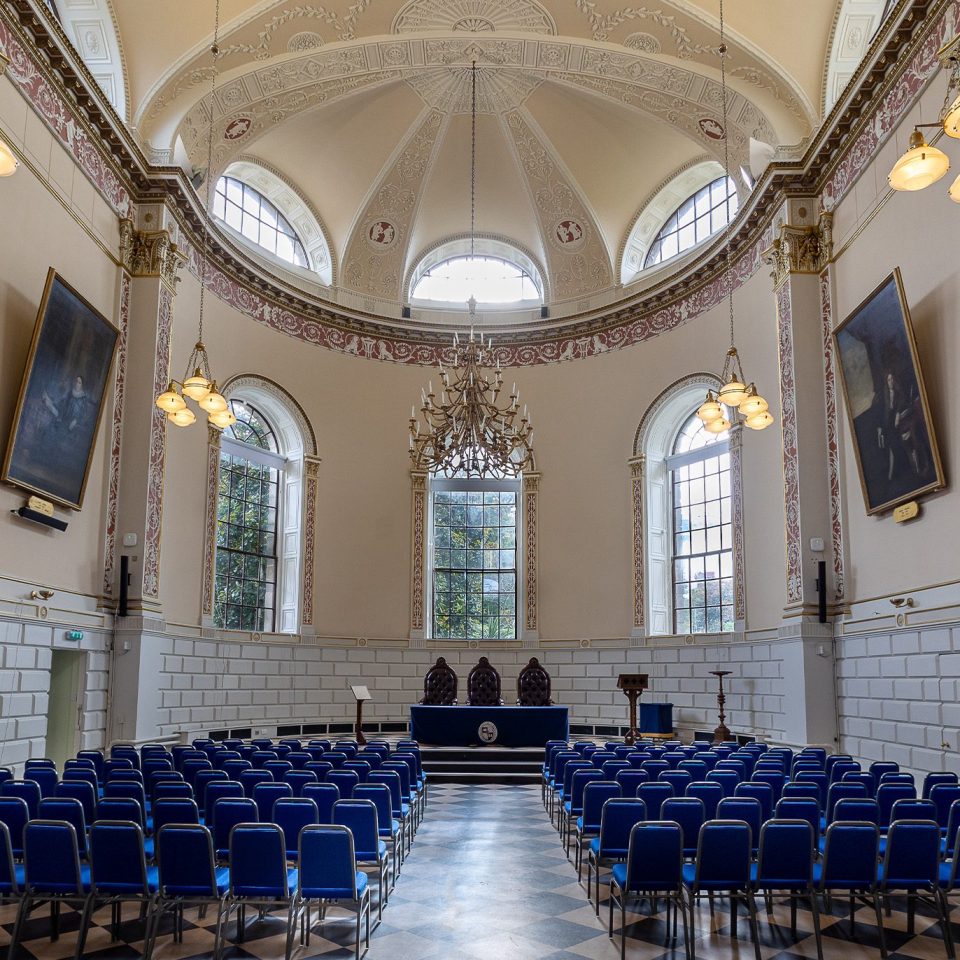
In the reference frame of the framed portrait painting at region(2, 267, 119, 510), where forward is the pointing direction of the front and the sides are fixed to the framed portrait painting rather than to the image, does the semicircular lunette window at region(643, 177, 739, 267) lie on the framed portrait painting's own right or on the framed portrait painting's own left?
on the framed portrait painting's own left

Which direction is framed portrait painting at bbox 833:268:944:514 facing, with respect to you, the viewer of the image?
facing the viewer and to the left of the viewer

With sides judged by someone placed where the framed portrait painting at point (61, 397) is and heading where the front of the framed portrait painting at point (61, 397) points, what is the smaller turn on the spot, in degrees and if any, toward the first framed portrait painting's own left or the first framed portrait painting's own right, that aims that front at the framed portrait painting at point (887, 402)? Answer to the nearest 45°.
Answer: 0° — it already faces it

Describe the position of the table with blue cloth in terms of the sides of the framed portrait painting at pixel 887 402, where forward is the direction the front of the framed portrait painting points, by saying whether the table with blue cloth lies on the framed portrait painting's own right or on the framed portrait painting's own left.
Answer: on the framed portrait painting's own right

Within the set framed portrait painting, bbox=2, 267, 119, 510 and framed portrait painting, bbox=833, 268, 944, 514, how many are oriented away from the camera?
0

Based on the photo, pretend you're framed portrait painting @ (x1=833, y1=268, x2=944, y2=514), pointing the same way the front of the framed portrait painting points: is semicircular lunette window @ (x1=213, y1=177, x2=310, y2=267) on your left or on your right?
on your right

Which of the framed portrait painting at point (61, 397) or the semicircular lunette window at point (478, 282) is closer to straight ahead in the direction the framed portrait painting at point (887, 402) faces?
the framed portrait painting

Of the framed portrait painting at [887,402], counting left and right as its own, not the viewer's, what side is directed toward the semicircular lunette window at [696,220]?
right

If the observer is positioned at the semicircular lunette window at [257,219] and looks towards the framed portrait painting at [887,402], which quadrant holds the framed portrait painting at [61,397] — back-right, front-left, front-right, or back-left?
front-right

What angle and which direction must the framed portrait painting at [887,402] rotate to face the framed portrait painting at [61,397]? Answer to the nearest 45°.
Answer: approximately 45° to its right

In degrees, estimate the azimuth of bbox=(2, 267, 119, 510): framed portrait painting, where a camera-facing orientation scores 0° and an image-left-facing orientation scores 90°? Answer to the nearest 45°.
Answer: approximately 315°

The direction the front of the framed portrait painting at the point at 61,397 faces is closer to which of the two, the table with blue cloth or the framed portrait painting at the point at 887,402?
the framed portrait painting

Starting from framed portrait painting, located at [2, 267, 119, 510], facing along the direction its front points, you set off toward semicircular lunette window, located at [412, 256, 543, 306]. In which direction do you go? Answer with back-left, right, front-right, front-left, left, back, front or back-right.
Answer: left

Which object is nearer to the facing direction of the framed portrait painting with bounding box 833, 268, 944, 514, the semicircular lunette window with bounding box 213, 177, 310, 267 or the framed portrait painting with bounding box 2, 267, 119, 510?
the framed portrait painting
